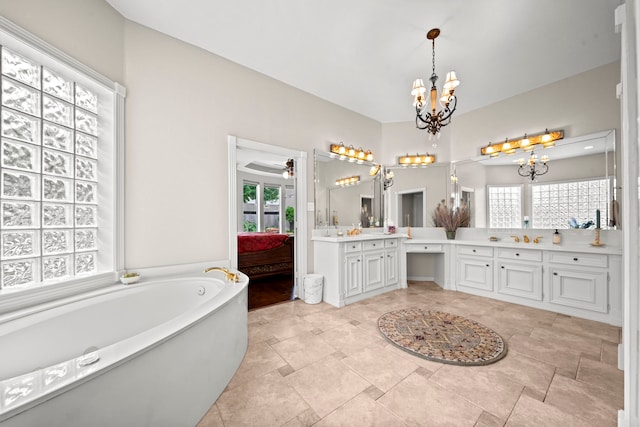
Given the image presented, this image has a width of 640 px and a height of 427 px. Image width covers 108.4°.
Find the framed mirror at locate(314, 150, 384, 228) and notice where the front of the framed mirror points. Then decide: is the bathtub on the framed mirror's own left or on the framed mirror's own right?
on the framed mirror's own right

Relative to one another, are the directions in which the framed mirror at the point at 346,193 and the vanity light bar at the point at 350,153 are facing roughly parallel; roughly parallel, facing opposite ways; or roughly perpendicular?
roughly parallel

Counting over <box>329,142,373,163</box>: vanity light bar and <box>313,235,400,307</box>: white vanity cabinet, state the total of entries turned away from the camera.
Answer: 0

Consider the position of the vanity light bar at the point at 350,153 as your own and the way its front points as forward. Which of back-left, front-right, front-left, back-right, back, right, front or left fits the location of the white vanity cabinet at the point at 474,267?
front-left

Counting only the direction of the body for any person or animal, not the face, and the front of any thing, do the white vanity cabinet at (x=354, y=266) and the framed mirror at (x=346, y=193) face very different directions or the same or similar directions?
same or similar directions

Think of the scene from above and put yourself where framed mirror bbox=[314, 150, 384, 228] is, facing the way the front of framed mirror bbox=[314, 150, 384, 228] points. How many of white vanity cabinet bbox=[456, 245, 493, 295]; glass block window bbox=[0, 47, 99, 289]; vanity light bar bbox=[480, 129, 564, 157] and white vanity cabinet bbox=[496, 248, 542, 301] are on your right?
1

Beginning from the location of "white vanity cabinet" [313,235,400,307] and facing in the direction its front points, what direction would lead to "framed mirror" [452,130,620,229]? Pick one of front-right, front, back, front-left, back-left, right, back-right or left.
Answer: front-left

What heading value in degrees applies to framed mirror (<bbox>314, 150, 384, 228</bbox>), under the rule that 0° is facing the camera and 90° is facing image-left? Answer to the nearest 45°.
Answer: approximately 315°

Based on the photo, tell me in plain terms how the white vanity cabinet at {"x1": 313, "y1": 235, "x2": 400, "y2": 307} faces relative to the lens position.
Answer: facing the viewer and to the right of the viewer

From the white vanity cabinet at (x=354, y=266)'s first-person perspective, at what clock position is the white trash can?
The white trash can is roughly at 4 o'clock from the white vanity cabinet.

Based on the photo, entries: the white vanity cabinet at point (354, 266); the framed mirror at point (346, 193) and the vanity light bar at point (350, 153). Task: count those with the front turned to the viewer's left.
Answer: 0

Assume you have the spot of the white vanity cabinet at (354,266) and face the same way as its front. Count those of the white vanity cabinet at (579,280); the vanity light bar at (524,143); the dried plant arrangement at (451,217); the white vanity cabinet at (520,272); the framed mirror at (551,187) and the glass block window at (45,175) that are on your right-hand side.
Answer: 1

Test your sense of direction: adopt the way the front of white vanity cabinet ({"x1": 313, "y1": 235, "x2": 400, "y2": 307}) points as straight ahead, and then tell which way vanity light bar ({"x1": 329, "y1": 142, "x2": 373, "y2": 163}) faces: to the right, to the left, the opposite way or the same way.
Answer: the same way

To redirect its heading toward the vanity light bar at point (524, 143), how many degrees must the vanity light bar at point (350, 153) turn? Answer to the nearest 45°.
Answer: approximately 45° to its left
